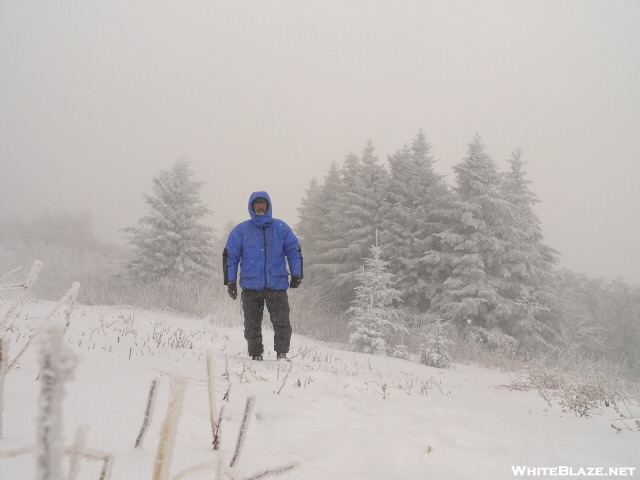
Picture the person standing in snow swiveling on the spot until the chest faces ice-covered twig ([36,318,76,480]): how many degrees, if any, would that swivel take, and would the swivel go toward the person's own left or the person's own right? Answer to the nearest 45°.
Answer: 0° — they already face it

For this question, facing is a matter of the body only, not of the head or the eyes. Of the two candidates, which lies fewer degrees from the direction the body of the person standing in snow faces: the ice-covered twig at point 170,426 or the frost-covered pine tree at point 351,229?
the ice-covered twig

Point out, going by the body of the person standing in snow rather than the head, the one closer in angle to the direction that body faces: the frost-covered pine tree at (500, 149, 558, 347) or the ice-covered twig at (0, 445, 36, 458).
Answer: the ice-covered twig

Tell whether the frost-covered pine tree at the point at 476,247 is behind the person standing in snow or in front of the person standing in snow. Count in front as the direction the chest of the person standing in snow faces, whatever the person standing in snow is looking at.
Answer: behind

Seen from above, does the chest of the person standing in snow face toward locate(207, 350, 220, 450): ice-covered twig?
yes

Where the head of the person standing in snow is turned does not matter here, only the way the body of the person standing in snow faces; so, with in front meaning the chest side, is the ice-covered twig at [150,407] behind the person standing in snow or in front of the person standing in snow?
in front

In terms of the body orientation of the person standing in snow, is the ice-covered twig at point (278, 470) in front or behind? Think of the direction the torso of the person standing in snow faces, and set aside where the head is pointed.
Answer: in front

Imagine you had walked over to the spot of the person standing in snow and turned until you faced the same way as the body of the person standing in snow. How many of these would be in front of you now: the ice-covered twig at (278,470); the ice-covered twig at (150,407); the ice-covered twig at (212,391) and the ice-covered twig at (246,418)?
4

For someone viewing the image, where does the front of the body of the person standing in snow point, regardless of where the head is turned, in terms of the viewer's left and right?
facing the viewer

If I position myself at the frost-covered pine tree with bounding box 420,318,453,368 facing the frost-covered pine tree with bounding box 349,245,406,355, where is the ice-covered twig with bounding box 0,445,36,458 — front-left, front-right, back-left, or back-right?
back-left

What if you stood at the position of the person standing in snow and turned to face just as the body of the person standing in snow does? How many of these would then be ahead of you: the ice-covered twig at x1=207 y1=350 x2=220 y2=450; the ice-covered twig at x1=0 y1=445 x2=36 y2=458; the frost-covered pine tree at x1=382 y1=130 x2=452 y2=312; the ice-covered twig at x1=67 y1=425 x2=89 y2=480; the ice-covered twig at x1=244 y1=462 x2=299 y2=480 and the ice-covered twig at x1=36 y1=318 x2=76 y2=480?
5

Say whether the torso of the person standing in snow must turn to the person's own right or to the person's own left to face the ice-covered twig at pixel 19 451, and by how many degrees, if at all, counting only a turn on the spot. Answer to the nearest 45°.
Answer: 0° — they already face it

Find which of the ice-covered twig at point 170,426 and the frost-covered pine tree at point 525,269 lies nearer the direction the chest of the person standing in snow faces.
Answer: the ice-covered twig

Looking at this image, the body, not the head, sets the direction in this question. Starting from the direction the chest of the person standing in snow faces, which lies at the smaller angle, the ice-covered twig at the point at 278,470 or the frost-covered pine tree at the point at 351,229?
the ice-covered twig

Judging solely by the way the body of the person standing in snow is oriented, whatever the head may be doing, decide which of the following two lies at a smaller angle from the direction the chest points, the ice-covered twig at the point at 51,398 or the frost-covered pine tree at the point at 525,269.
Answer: the ice-covered twig
